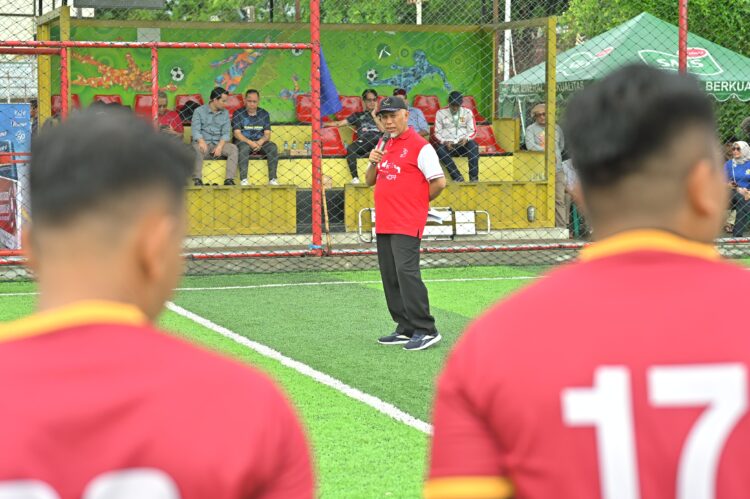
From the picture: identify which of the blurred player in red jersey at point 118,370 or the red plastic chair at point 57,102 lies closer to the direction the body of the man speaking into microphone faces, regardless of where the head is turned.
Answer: the blurred player in red jersey

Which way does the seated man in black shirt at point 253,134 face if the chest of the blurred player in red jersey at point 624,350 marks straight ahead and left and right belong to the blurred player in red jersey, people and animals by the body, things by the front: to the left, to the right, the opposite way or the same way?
the opposite way

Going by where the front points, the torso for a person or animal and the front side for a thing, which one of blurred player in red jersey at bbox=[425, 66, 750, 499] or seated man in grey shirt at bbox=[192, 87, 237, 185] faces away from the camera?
the blurred player in red jersey

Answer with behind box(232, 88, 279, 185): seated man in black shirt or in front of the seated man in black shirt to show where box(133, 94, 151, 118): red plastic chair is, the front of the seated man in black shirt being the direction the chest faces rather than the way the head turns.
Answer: behind

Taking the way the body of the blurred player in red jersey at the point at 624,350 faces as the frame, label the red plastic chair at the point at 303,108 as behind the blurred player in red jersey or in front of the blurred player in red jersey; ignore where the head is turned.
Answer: in front

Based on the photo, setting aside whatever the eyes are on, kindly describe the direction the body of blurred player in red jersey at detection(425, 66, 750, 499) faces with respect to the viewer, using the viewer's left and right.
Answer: facing away from the viewer

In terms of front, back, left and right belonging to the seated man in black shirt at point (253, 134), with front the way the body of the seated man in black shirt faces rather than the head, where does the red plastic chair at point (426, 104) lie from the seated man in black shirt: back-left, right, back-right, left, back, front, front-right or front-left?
back-left

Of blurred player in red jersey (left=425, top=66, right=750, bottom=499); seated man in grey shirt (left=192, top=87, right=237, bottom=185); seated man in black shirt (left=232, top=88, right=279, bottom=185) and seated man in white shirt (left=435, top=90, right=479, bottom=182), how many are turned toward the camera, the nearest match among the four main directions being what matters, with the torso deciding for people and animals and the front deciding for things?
3

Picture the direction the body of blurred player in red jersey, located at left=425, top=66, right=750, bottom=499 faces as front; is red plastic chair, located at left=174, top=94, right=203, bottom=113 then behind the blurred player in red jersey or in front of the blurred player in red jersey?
in front

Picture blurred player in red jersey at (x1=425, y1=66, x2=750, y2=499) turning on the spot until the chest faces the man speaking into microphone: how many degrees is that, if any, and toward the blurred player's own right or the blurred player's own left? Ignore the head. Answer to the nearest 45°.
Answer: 0° — they already face them

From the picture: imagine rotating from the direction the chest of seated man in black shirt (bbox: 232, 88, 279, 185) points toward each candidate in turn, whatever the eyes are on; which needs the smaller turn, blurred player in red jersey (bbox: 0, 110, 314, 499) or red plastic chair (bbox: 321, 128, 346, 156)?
the blurred player in red jersey
